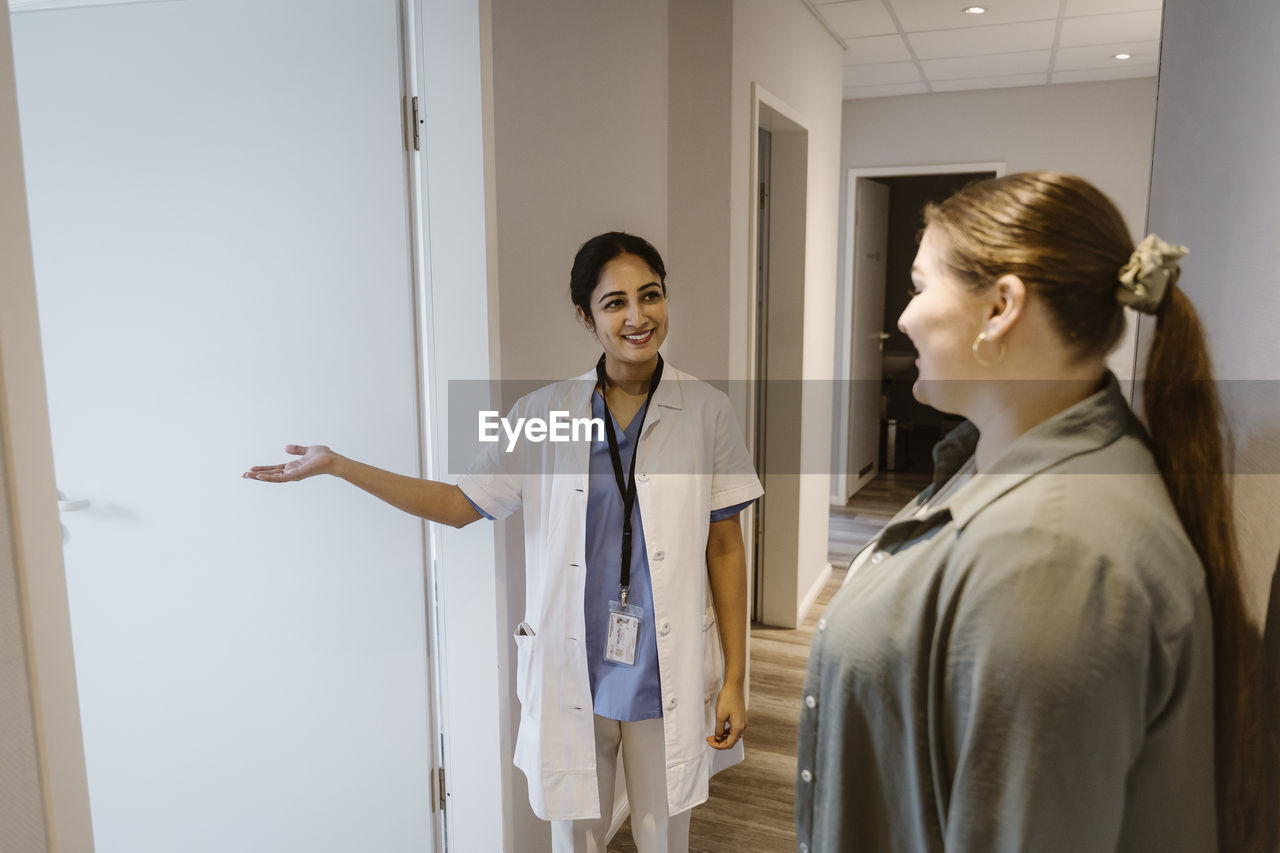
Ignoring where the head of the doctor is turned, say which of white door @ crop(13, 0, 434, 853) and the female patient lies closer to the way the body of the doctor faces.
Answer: the female patient

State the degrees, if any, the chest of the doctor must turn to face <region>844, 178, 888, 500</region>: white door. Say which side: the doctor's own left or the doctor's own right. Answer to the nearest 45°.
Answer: approximately 135° to the doctor's own left

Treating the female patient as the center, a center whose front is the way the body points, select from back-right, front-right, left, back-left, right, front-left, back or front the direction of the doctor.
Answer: front-right

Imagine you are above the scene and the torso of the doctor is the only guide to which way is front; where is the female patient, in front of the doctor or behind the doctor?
in front

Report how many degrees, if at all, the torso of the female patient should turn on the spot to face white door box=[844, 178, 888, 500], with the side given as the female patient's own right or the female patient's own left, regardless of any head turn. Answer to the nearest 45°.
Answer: approximately 90° to the female patient's own right

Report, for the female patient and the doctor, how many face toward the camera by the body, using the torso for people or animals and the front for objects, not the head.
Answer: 1

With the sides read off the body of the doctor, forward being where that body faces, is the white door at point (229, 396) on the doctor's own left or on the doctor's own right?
on the doctor's own right

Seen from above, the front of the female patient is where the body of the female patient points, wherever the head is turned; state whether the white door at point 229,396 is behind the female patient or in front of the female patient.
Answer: in front

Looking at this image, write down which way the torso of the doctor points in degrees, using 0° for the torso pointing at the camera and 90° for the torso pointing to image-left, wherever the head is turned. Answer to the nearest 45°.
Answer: approximately 0°

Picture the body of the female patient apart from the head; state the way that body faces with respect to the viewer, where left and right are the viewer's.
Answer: facing to the left of the viewer

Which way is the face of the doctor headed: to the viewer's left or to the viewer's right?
to the viewer's right

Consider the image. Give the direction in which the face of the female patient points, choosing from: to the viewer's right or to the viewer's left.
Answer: to the viewer's left

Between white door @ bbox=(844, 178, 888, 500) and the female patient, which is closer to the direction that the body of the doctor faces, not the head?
the female patient

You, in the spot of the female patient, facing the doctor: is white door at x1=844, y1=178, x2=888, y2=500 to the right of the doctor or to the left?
right
